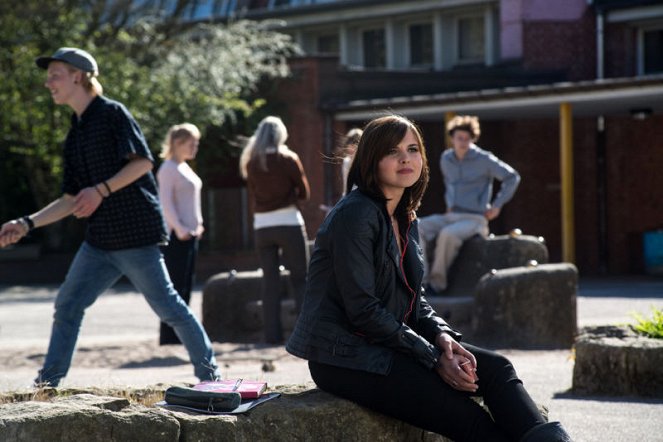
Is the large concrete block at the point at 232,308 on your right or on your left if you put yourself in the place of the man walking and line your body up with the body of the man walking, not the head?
on your right

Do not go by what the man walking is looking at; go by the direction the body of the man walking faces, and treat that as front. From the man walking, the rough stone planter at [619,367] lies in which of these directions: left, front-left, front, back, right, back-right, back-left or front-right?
back

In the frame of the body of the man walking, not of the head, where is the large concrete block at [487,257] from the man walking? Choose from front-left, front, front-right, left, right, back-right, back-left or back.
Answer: back-right

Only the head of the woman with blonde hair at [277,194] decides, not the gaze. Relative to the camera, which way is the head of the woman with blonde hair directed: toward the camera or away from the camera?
away from the camera

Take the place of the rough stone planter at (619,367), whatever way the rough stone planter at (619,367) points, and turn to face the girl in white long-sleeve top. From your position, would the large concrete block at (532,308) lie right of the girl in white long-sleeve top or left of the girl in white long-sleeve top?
right

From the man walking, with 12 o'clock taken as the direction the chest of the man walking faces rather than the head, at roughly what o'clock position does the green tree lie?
The green tree is roughly at 3 o'clock from the man walking.

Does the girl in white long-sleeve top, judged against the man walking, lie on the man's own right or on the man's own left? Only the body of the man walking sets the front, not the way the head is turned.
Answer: on the man's own right

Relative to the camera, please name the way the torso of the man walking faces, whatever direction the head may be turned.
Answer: to the viewer's left

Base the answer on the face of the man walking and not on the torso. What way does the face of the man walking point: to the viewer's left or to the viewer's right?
to the viewer's left
